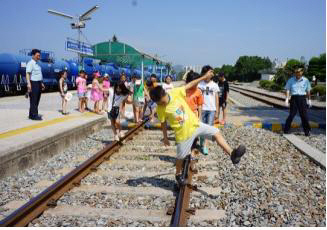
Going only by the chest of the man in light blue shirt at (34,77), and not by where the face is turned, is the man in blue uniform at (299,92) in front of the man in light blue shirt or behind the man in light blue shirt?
in front

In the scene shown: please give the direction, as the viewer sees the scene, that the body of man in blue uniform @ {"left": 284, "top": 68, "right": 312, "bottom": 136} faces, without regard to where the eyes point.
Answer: toward the camera

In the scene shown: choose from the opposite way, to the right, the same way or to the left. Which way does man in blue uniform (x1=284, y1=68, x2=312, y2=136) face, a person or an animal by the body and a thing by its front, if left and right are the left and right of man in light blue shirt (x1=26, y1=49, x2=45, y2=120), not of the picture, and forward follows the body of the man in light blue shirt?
to the right

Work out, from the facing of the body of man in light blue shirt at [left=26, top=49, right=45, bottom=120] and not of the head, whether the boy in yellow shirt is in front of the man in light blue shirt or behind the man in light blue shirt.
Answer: in front

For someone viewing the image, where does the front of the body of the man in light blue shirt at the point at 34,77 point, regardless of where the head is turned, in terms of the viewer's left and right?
facing the viewer and to the right of the viewer

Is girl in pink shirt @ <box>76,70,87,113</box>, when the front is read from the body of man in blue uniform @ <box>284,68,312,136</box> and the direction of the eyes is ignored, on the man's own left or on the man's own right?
on the man's own right

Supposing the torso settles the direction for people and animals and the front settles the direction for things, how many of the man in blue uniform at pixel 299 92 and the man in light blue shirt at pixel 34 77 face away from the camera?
0

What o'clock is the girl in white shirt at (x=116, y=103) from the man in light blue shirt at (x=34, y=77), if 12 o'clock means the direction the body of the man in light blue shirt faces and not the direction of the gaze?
The girl in white shirt is roughly at 12 o'clock from the man in light blue shirt.

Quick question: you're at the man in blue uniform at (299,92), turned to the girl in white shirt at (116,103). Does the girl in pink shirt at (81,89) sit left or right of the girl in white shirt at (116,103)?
right

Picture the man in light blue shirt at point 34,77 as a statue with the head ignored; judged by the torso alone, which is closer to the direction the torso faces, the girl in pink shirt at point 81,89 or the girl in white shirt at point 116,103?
the girl in white shirt

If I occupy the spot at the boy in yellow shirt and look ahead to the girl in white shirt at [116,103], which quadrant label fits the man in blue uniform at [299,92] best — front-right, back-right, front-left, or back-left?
front-right

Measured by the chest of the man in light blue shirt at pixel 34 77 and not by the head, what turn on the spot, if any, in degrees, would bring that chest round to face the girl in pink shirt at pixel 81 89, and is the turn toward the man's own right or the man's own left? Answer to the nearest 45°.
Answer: approximately 90° to the man's own left
